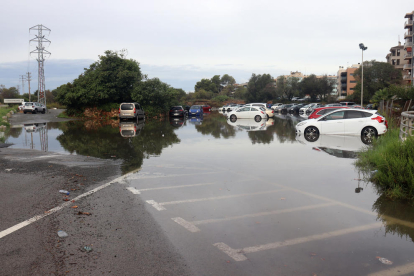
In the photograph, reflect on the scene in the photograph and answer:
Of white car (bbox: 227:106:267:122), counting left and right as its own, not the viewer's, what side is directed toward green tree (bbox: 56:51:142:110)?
front

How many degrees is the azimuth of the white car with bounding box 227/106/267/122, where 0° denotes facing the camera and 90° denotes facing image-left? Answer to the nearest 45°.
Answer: approximately 90°

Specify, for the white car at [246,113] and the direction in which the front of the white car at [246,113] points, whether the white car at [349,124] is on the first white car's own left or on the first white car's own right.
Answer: on the first white car's own left

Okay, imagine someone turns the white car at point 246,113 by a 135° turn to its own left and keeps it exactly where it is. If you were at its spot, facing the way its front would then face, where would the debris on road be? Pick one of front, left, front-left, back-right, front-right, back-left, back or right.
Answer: front-right

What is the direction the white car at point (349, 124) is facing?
to the viewer's left
